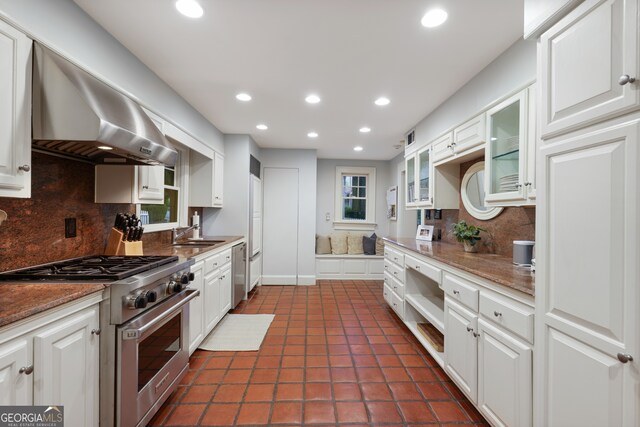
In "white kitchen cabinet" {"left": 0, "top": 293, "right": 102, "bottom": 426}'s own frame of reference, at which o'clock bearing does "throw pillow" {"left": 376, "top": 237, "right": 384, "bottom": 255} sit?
The throw pillow is roughly at 10 o'clock from the white kitchen cabinet.

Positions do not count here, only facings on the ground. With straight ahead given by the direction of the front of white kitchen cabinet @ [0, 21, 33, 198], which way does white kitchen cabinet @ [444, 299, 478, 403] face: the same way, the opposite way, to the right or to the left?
the opposite way

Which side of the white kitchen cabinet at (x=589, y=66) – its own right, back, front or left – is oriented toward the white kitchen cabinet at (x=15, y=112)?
front

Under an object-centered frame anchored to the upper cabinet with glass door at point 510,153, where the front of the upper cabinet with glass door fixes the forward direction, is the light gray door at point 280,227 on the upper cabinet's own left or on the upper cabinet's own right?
on the upper cabinet's own right

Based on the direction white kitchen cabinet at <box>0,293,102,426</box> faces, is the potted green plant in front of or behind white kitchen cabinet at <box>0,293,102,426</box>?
in front

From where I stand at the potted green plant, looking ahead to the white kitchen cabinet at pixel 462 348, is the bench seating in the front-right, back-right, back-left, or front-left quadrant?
back-right

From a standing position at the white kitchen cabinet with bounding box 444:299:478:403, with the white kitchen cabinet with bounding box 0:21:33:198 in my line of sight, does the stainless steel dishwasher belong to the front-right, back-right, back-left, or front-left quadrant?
front-right

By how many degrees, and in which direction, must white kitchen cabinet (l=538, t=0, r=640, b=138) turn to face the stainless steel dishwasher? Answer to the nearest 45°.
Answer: approximately 45° to its right

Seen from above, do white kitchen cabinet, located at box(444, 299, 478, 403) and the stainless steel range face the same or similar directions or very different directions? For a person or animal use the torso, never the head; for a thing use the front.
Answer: very different directions

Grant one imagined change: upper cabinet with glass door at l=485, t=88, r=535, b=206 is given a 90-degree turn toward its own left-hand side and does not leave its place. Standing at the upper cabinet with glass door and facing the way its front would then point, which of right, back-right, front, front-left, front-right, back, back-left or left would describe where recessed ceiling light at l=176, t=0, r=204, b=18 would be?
right

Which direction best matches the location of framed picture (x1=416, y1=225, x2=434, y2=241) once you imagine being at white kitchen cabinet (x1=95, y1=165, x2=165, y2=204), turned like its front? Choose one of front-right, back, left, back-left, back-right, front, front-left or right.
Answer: front-left

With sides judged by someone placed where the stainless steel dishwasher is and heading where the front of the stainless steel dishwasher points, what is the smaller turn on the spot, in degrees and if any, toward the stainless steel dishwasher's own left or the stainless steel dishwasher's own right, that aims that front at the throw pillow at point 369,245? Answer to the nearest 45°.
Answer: approximately 45° to the stainless steel dishwasher's own left

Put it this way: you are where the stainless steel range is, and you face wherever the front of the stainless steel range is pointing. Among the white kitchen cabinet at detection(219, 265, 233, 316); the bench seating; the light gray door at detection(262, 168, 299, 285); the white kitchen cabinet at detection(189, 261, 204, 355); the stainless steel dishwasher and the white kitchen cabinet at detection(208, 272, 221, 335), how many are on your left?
6

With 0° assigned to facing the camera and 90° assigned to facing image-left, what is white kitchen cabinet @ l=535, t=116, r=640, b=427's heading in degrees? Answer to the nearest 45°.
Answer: approximately 45°

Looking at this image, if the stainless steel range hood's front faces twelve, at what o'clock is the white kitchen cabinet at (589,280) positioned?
The white kitchen cabinet is roughly at 12 o'clock from the stainless steel range hood.

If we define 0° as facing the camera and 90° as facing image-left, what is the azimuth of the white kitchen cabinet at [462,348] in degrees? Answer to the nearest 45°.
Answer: approximately 45°

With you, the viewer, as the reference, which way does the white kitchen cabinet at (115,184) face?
facing the viewer and to the right of the viewer

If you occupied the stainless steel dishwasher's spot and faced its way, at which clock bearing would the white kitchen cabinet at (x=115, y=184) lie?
The white kitchen cabinet is roughly at 4 o'clock from the stainless steel dishwasher.

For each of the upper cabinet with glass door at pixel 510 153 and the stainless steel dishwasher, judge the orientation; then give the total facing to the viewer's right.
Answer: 1

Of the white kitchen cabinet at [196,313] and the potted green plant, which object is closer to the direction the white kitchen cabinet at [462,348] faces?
the white kitchen cabinet

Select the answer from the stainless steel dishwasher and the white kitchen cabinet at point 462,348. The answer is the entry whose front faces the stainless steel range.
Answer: the white kitchen cabinet

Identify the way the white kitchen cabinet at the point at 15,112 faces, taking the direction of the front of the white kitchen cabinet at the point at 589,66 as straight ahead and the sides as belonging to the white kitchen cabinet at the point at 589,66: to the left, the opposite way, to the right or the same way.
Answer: the opposite way

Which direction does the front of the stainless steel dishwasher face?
to the viewer's right

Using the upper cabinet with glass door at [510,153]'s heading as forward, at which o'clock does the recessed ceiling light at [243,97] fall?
The recessed ceiling light is roughly at 1 o'clock from the upper cabinet with glass door.
